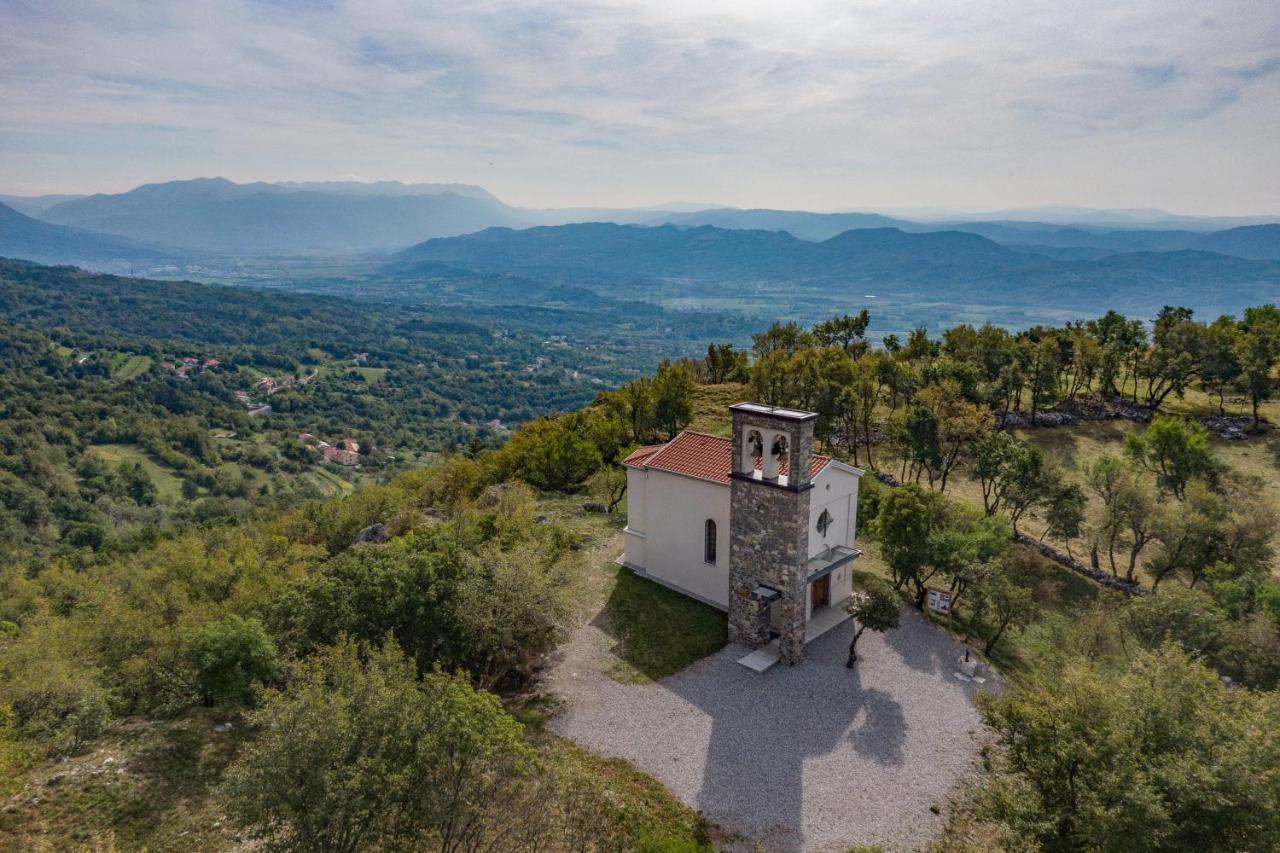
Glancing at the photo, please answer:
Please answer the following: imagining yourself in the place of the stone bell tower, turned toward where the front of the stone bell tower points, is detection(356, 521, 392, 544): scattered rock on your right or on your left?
on your right

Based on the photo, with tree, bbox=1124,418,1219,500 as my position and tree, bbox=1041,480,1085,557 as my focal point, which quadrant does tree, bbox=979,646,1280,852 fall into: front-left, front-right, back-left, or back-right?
front-left

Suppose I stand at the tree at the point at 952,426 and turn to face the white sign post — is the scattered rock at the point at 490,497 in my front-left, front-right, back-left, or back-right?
front-right

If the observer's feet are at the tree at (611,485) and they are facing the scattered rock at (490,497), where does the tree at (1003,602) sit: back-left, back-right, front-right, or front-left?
back-left

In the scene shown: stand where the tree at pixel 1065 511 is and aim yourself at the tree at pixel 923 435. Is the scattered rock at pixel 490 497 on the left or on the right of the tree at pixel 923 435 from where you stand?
left

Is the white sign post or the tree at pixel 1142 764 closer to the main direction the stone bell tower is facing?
the tree

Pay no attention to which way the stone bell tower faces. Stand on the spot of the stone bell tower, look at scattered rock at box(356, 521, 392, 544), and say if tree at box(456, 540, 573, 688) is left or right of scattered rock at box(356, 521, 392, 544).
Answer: left

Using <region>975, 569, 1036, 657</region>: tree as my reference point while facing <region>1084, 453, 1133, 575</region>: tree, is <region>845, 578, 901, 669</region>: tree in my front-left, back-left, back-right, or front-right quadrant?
back-left

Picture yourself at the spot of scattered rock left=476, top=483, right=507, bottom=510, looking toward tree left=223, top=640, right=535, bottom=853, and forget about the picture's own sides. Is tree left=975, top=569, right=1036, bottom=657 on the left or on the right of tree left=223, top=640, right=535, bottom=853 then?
left

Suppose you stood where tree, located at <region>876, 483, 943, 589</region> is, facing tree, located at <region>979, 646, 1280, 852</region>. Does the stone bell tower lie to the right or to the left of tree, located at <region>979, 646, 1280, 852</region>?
right
